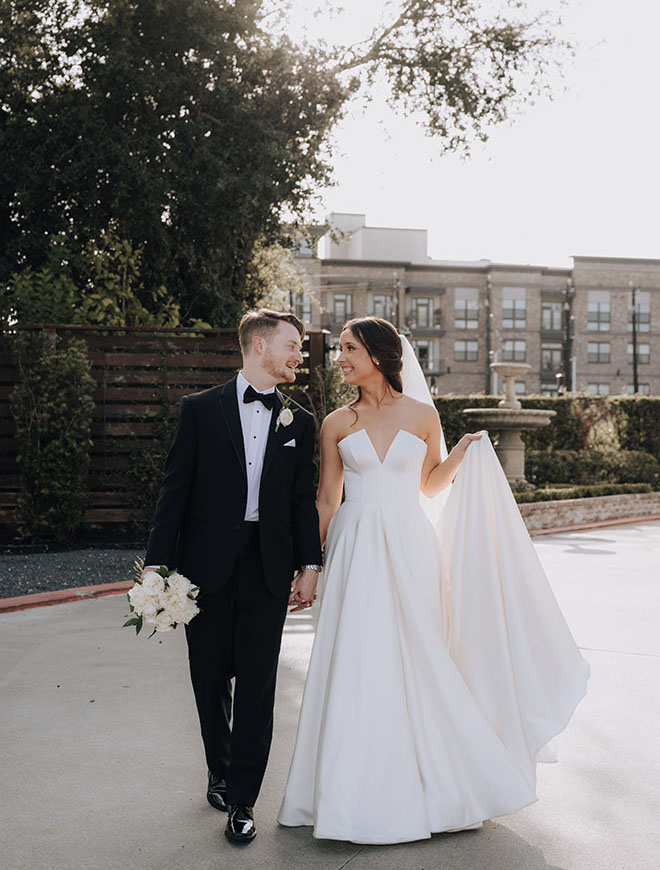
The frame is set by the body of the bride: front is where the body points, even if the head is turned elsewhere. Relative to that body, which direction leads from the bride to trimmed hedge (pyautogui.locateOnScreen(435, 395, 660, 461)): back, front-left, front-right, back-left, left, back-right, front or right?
back

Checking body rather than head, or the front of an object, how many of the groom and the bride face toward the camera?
2

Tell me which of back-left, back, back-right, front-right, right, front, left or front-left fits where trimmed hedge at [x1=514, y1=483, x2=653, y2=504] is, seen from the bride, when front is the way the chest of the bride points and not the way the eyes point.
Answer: back

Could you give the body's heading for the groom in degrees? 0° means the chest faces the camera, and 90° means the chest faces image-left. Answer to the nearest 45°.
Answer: approximately 0°

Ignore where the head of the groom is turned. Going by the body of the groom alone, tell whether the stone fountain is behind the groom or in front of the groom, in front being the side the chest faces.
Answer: behind

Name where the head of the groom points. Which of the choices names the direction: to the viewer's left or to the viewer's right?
to the viewer's right

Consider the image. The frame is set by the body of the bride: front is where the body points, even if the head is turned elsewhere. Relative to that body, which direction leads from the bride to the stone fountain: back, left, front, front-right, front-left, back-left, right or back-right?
back
